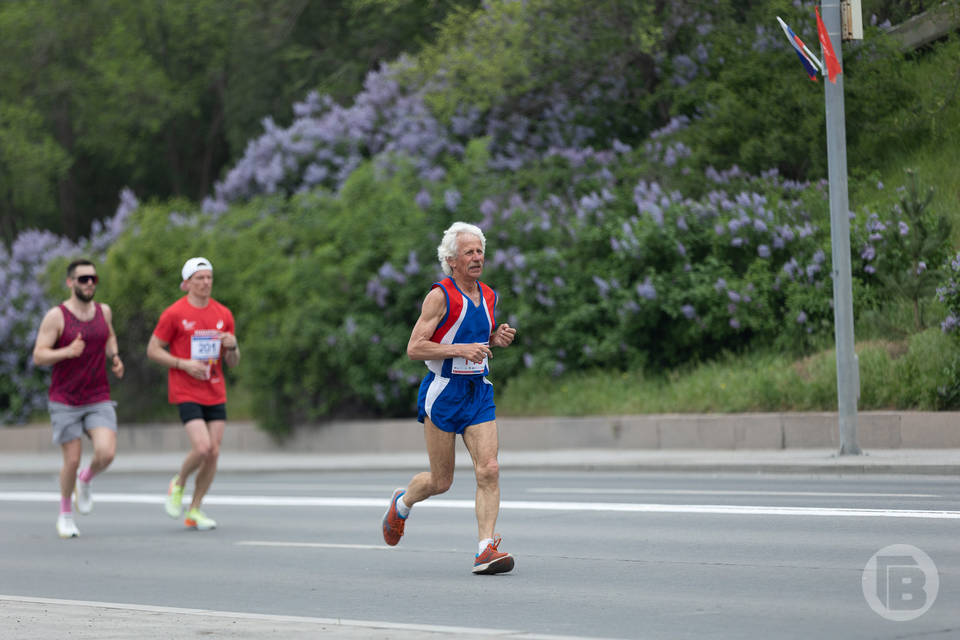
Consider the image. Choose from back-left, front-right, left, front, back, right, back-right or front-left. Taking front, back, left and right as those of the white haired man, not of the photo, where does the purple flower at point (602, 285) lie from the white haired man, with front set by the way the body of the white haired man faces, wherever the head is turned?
back-left

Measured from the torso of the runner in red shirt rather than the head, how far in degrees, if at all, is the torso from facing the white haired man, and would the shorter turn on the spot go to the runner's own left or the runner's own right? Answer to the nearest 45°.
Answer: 0° — they already face them

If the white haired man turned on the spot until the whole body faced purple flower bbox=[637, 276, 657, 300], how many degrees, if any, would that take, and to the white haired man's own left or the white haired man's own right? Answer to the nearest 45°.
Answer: approximately 135° to the white haired man's own left

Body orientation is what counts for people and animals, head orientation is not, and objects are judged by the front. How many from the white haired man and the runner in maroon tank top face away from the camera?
0

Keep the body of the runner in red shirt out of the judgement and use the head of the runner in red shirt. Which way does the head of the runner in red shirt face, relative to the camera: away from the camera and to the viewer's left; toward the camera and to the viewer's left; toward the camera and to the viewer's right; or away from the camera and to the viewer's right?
toward the camera and to the viewer's right

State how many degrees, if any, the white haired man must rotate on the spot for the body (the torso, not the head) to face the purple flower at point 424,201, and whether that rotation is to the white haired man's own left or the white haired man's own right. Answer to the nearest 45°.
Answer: approximately 135° to the white haired man's own left

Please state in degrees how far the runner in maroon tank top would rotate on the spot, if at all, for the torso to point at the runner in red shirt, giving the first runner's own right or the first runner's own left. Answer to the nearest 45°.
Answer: approximately 45° to the first runner's own left

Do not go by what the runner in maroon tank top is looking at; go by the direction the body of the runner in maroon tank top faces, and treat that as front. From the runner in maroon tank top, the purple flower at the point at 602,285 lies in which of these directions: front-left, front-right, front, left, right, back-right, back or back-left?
left

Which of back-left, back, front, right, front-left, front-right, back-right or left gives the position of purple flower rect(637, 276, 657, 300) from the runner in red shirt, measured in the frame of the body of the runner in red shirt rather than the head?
left

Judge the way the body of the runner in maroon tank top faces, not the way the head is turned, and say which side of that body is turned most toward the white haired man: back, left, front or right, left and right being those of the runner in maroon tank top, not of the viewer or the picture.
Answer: front

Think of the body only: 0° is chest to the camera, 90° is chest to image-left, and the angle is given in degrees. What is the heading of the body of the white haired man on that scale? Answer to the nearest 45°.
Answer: approximately 315°
